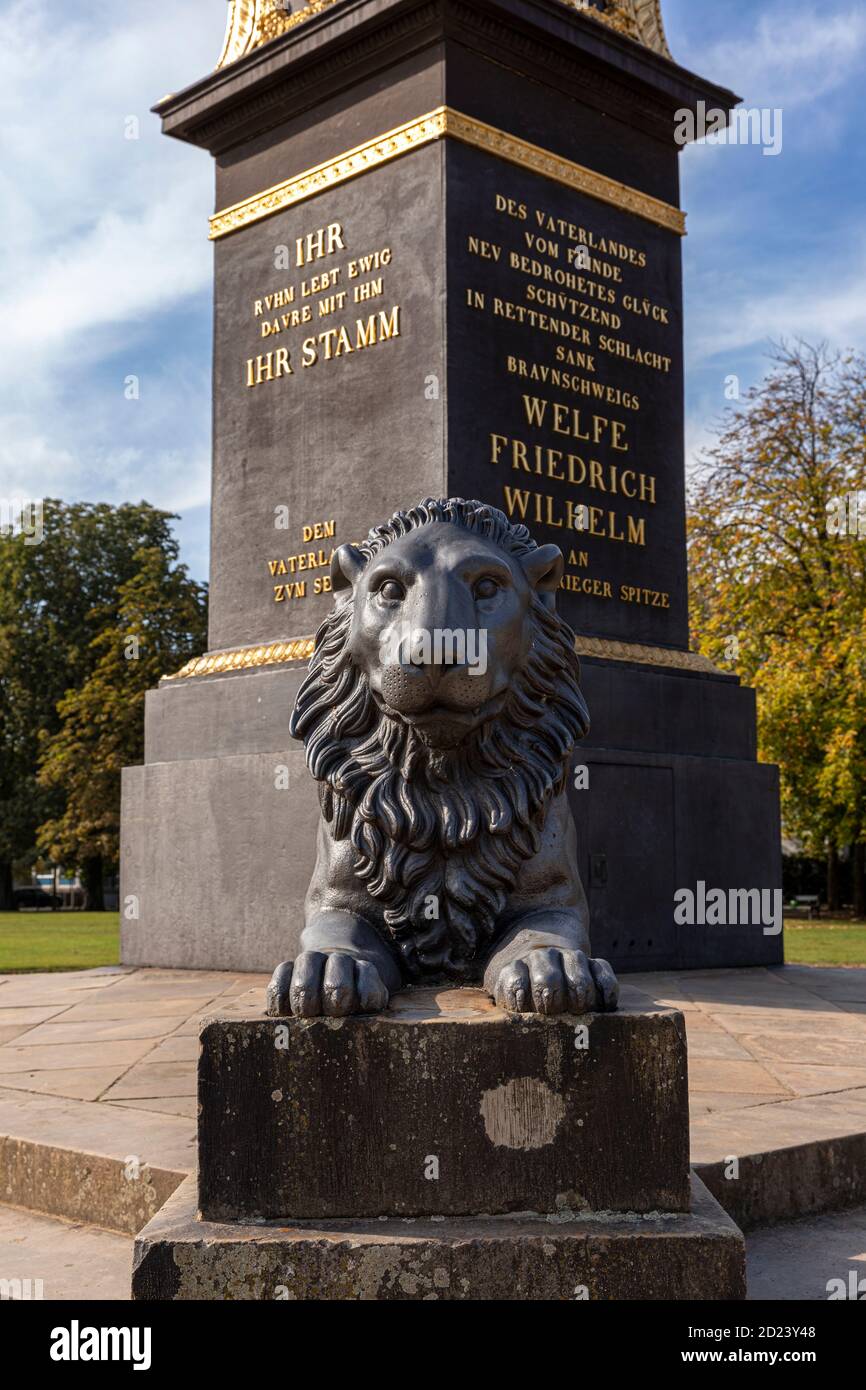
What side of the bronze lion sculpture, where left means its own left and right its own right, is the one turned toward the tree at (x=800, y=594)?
back

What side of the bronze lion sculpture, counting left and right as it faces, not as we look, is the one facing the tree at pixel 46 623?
back

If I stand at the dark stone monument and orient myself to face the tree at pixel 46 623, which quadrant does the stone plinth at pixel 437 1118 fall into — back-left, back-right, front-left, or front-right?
back-left

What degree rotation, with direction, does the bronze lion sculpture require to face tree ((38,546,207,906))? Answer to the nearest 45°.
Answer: approximately 180°

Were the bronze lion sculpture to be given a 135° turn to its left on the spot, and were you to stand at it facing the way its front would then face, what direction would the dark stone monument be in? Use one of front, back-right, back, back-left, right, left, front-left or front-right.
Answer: front-left

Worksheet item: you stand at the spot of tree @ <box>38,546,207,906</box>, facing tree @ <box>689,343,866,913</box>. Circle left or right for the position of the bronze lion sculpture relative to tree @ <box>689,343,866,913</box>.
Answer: right

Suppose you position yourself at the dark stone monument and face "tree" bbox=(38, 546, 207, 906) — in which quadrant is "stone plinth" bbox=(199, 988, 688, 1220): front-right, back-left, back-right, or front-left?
back-left

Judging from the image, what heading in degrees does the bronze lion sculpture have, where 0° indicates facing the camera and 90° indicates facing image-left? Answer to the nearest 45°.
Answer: approximately 0°
